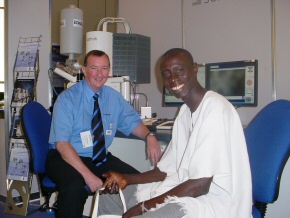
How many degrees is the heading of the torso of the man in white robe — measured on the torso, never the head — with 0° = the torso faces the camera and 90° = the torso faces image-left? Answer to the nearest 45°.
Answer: approximately 45°

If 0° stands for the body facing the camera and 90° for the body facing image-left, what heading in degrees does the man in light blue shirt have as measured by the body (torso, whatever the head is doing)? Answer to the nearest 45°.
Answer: approximately 315°

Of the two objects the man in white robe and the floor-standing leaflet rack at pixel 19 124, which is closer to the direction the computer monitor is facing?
the man in white robe

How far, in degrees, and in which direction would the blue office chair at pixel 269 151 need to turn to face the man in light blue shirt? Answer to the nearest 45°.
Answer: approximately 90° to its right
